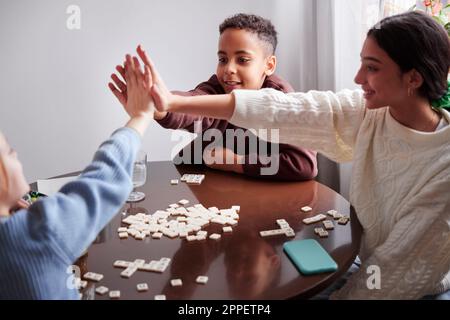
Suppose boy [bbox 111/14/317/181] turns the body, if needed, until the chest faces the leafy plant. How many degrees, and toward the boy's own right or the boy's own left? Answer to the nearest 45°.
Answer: approximately 135° to the boy's own left

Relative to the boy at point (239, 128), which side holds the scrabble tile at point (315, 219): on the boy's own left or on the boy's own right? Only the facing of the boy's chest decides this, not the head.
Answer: on the boy's own left

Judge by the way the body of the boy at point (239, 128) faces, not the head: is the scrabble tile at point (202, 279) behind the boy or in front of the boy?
in front

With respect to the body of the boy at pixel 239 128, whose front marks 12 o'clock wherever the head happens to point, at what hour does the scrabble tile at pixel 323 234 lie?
The scrabble tile is roughly at 10 o'clock from the boy.

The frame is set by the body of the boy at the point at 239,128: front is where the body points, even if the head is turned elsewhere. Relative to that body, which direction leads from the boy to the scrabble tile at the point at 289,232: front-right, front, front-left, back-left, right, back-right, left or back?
front-left

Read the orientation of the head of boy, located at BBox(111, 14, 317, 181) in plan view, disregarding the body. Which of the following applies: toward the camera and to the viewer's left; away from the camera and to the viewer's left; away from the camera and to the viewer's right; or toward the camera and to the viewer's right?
toward the camera and to the viewer's left

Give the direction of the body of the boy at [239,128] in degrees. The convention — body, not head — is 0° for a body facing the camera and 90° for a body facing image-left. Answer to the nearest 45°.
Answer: approximately 45°

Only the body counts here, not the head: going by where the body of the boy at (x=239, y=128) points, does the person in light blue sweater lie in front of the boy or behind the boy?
in front

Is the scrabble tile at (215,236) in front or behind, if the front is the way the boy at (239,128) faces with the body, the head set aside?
in front

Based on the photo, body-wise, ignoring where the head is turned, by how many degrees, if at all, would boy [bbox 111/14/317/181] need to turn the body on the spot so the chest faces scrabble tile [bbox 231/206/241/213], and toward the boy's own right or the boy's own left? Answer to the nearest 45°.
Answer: approximately 45° to the boy's own left
